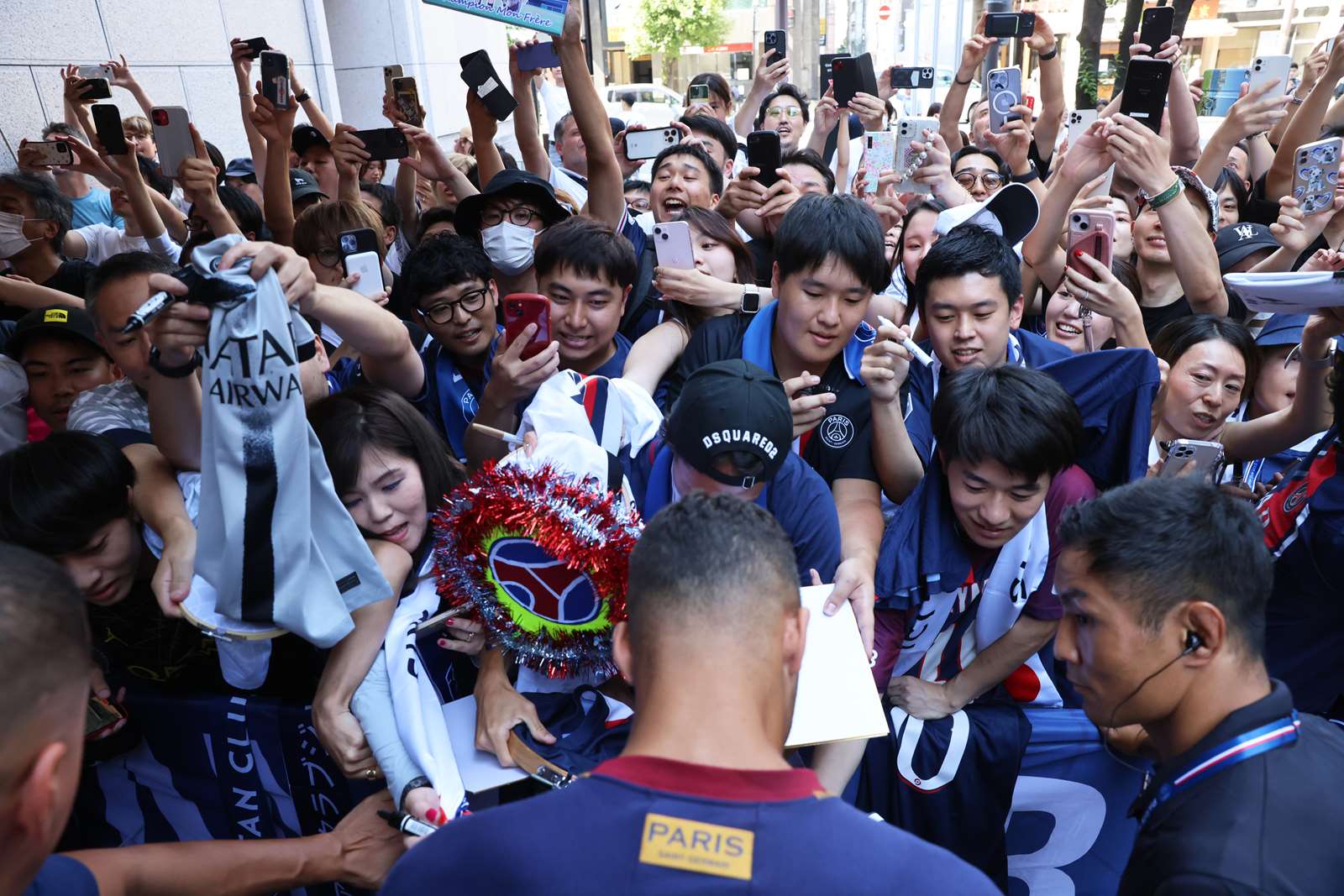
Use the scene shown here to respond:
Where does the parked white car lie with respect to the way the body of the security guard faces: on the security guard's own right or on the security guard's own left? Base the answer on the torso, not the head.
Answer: on the security guard's own right

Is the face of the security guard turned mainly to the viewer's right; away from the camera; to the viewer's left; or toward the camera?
to the viewer's left

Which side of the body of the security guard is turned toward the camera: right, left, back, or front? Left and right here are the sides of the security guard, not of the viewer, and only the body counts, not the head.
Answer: left
